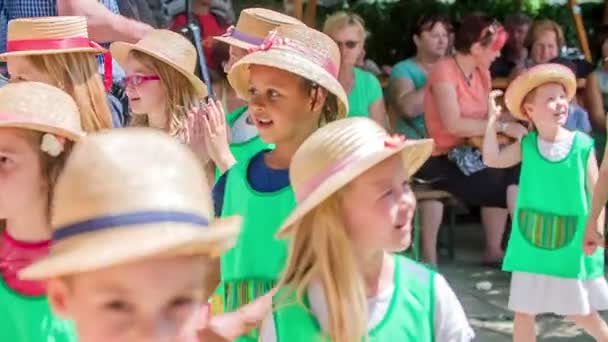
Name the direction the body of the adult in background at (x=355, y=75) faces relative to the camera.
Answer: toward the camera

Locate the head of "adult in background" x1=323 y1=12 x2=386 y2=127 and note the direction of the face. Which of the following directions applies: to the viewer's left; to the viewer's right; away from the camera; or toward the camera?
toward the camera

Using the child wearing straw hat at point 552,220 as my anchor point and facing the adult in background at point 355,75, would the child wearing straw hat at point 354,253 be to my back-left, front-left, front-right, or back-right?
back-left

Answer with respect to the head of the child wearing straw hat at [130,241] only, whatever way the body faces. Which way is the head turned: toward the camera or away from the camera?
toward the camera

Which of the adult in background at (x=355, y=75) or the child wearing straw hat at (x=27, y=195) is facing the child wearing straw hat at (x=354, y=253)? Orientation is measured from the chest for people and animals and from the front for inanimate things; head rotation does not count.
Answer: the adult in background

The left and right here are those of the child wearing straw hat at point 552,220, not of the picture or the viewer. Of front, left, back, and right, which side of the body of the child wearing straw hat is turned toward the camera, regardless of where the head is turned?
front

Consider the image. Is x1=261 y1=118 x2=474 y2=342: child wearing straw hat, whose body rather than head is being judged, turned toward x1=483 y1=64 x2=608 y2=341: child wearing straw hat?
no

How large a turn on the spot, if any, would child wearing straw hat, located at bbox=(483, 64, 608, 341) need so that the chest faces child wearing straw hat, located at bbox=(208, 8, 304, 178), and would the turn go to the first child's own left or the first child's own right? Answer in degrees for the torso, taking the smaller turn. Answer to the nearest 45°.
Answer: approximately 45° to the first child's own right

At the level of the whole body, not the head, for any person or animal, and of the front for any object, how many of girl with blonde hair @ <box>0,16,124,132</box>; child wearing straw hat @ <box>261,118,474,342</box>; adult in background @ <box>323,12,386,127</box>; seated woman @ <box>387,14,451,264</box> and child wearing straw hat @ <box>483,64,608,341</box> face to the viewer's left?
1
